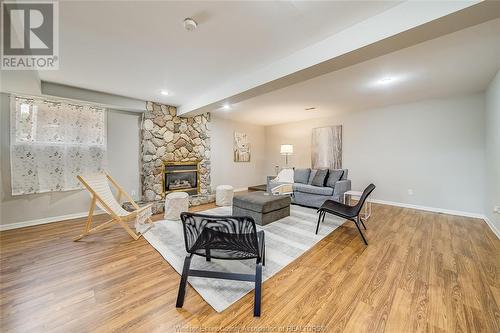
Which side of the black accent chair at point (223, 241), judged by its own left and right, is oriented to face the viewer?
back

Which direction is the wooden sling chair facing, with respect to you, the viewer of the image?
facing the viewer and to the right of the viewer

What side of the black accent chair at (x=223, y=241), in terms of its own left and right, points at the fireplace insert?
front

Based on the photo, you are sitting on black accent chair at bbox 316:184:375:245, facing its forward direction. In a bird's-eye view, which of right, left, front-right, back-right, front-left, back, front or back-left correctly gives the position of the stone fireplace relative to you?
front

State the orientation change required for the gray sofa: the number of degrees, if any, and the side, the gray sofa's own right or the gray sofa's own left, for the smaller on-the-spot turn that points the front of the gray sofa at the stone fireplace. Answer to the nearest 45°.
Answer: approximately 45° to the gray sofa's own right

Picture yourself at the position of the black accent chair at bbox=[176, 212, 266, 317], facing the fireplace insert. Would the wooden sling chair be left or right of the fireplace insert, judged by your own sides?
left

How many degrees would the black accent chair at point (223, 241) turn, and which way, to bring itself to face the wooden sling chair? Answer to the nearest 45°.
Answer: approximately 45° to its left

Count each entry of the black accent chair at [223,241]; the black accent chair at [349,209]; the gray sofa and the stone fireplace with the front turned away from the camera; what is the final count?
1

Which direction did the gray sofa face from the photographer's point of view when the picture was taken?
facing the viewer and to the left of the viewer

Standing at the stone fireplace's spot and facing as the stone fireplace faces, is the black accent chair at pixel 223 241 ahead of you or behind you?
ahead

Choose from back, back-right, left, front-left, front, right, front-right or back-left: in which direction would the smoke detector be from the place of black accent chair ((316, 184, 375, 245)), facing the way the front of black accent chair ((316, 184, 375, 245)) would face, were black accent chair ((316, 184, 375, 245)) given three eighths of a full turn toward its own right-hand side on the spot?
back

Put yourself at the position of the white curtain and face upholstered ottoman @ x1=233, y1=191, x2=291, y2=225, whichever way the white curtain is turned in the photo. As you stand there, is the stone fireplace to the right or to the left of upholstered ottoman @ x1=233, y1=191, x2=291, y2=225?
left

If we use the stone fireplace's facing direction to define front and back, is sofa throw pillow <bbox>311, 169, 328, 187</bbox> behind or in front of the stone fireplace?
in front

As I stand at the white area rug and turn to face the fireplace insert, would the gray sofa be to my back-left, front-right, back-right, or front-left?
front-right

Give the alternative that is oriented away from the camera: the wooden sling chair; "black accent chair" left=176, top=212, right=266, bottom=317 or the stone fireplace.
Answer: the black accent chair

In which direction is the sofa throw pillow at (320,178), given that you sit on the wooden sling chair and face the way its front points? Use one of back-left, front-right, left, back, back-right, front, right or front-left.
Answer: front-left

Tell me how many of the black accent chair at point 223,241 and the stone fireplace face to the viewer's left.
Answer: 0

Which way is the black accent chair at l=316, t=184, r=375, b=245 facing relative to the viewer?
to the viewer's left

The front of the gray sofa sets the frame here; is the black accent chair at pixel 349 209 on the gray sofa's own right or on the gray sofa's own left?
on the gray sofa's own left
